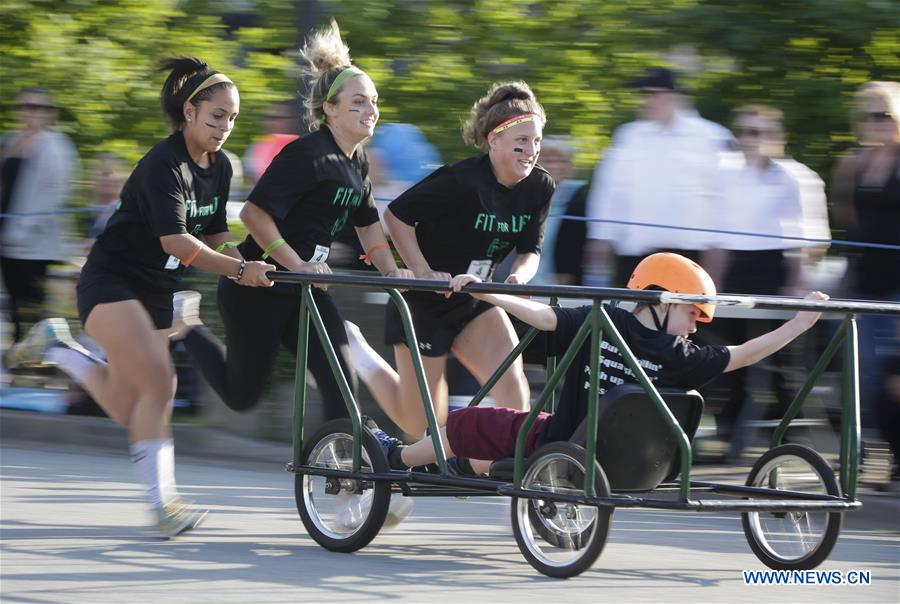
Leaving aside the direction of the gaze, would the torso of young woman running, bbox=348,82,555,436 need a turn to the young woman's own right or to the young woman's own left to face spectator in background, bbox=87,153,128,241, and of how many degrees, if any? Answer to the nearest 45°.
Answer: approximately 180°

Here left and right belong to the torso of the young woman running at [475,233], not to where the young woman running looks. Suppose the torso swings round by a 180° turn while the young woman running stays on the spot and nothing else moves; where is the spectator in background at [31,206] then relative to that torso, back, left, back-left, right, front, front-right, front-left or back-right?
front

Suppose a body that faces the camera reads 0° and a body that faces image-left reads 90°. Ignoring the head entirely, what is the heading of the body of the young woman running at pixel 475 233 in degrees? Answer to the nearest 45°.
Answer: approximately 315°

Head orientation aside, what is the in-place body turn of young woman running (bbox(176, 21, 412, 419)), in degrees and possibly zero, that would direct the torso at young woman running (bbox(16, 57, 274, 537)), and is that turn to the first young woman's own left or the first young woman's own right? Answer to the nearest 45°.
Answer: approximately 135° to the first young woman's own right

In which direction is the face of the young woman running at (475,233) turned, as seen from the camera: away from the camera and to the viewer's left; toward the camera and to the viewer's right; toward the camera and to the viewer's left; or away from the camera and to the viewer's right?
toward the camera and to the viewer's right

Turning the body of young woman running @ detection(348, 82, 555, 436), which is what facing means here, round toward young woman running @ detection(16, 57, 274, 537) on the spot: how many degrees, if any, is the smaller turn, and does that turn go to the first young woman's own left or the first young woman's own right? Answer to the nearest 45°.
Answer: approximately 135° to the first young woman's own right

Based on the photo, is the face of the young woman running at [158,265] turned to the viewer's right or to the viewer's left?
to the viewer's right

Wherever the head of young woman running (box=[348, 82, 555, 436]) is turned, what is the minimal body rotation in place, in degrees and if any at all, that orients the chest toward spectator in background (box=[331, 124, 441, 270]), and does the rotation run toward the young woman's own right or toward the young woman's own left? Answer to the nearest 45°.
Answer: approximately 135° to the young woman's own left

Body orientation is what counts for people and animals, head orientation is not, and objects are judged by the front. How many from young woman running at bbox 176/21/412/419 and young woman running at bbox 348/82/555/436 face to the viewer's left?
0

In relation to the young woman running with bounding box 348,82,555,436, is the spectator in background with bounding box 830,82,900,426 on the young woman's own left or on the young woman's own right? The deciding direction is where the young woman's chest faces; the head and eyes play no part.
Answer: on the young woman's own left

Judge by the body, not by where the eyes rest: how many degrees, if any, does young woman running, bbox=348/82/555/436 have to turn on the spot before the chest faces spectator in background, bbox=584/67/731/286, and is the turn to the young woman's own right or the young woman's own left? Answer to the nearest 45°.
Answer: approximately 90° to the young woman's own left

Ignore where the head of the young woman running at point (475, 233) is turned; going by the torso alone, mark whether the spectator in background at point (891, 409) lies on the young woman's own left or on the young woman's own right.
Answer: on the young woman's own left

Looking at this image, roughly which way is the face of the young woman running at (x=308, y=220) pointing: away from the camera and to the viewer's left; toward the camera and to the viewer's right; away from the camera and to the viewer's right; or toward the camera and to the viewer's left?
toward the camera and to the viewer's right

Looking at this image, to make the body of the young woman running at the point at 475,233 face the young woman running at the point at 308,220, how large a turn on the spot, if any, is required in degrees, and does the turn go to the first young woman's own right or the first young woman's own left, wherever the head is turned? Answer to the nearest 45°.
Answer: approximately 135° to the first young woman's own right
